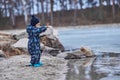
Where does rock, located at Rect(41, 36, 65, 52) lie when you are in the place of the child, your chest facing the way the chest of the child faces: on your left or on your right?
on your left

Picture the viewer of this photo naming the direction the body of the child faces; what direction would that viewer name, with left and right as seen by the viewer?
facing to the right of the viewer
